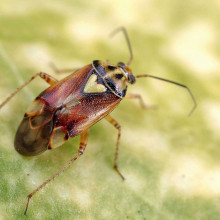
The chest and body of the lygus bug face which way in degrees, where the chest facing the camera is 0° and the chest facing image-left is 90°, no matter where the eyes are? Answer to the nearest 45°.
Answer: approximately 225°
